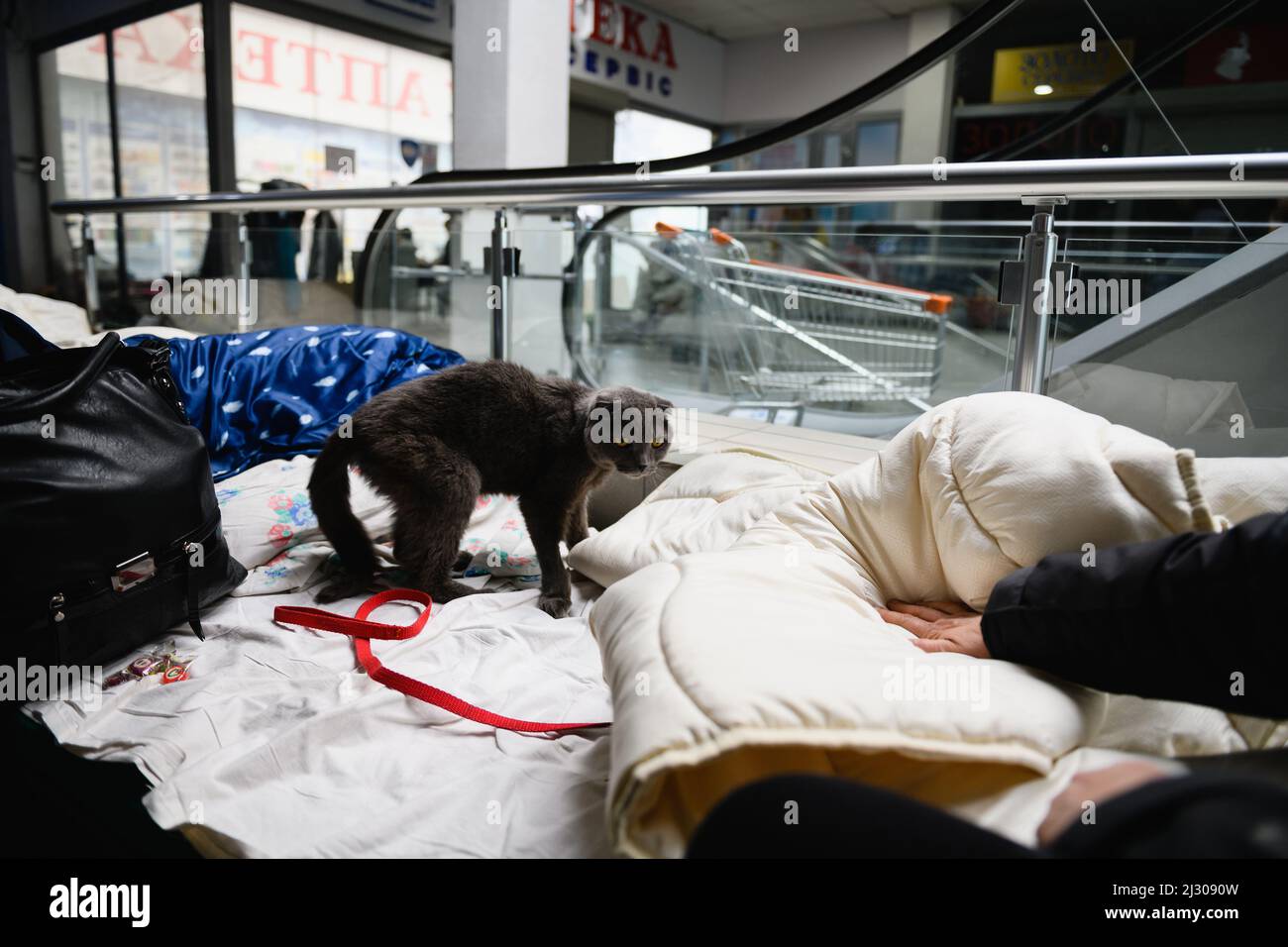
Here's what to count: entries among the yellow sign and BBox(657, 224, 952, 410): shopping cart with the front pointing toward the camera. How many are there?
1

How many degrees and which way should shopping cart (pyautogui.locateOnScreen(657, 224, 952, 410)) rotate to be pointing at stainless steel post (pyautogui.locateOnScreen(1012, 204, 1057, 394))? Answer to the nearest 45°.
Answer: approximately 90° to its right

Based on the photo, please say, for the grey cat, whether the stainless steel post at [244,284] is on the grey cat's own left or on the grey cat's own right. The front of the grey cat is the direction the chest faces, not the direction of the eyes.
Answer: on the grey cat's own left

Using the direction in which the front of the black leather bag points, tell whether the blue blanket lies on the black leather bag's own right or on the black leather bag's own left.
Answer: on the black leather bag's own left

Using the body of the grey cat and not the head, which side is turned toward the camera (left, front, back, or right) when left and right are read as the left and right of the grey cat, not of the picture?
right

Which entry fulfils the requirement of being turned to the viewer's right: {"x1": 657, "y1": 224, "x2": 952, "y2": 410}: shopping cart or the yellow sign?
the shopping cart

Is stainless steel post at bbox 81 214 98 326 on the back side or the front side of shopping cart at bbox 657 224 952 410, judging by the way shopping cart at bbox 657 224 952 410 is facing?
on the back side

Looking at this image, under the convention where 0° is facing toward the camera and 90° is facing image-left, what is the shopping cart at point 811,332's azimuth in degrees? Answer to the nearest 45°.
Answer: approximately 270°

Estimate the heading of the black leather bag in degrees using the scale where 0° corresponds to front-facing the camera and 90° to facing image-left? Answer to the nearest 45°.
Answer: approximately 315°
